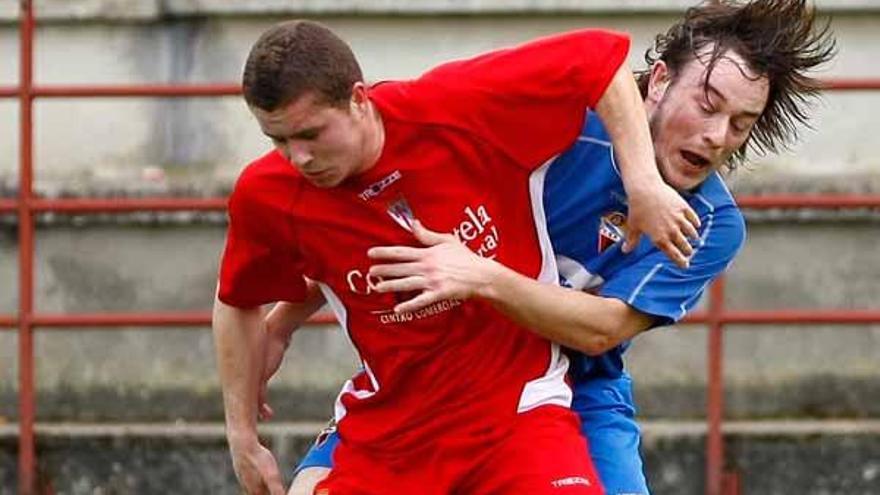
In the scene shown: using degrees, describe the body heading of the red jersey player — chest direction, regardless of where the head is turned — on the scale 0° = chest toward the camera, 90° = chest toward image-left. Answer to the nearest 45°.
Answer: approximately 0°

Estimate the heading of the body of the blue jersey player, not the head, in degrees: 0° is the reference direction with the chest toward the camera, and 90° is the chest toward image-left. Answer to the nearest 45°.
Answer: approximately 45°
